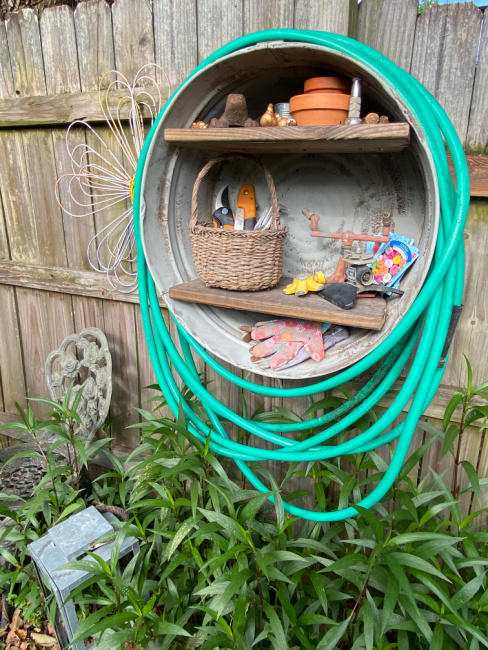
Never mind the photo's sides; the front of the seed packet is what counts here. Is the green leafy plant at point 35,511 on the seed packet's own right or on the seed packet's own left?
on the seed packet's own right

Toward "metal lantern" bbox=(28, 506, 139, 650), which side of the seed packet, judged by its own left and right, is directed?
right

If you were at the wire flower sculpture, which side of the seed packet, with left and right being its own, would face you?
right

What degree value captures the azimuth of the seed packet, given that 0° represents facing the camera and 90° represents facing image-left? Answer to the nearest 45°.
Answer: approximately 0°
